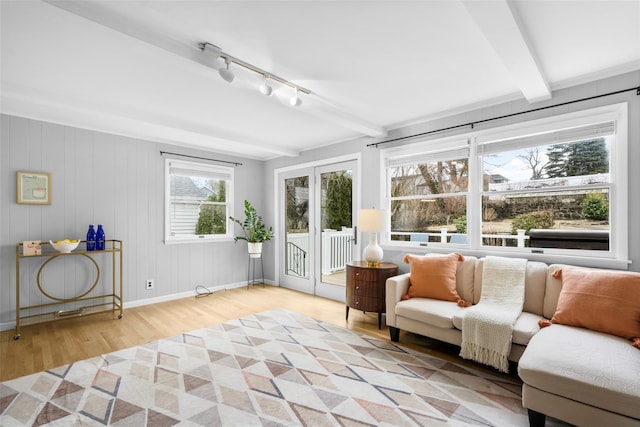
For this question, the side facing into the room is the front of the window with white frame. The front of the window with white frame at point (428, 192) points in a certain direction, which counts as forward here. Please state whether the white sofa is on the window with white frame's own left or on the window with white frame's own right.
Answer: on the window with white frame's own left

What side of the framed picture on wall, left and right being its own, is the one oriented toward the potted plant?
left

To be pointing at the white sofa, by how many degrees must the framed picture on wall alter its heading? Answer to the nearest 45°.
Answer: approximately 45° to its left

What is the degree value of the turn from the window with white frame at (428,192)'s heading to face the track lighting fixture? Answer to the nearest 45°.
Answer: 0° — it already faces it

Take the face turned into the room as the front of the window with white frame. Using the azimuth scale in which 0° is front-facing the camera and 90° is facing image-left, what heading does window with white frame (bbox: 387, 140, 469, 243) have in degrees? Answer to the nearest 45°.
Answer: approximately 45°

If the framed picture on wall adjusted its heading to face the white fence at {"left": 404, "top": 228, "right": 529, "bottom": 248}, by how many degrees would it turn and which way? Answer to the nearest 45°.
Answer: approximately 45° to its left
